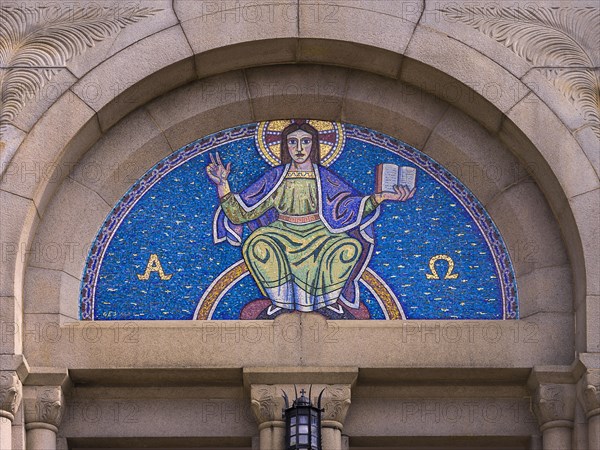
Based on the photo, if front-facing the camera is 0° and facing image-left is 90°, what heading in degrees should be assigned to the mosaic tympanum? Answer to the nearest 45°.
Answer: approximately 0°
